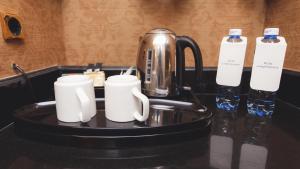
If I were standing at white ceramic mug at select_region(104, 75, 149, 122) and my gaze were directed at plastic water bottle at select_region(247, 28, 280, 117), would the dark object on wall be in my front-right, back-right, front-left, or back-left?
back-left

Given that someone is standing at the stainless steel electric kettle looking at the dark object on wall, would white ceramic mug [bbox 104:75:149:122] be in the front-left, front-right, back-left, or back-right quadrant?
front-left

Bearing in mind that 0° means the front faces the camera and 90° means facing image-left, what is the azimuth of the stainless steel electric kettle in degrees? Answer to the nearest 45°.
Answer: approximately 90°
